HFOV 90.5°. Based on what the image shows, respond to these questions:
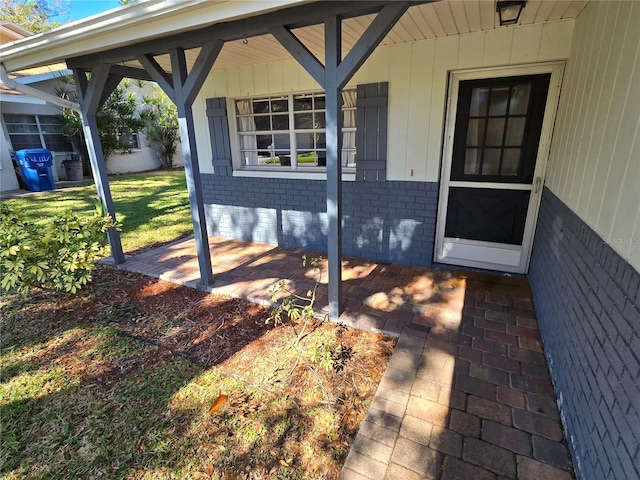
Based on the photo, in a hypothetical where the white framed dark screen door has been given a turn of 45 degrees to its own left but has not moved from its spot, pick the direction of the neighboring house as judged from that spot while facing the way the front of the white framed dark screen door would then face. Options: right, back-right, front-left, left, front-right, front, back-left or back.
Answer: back-right

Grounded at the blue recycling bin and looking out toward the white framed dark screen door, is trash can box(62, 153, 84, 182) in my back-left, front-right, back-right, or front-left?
back-left

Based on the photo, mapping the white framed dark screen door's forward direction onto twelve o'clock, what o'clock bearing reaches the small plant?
The small plant is roughly at 1 o'clock from the white framed dark screen door.

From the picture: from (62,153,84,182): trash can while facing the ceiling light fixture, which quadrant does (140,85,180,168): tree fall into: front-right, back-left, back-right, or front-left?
back-left

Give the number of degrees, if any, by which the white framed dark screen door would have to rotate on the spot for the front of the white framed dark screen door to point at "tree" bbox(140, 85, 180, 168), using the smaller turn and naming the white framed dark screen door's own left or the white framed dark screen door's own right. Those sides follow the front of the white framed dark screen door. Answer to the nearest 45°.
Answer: approximately 135° to the white framed dark screen door's own right

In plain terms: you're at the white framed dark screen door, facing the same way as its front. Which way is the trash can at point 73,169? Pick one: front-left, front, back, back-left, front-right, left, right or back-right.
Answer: right

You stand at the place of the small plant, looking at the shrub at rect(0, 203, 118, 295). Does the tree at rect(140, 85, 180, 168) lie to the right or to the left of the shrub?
right

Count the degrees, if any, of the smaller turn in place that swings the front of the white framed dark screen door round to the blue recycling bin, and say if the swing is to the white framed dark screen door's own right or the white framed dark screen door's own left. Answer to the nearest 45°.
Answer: approximately 90° to the white framed dark screen door's own right

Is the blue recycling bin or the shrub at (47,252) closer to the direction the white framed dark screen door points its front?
the shrub

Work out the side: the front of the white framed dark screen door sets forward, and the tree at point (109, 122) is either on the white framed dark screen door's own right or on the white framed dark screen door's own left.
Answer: on the white framed dark screen door's own right

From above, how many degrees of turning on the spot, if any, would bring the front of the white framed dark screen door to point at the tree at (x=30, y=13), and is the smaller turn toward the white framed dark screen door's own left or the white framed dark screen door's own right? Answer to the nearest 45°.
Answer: approximately 90° to the white framed dark screen door's own right
